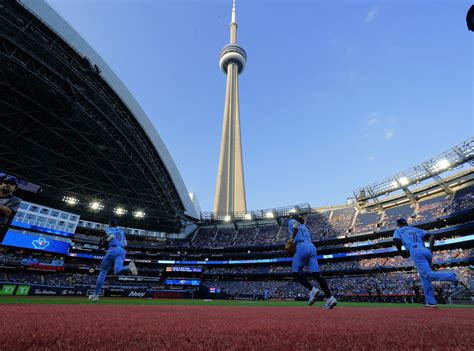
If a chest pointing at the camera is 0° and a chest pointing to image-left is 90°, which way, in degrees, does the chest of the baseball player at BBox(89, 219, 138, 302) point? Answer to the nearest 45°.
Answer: approximately 135°

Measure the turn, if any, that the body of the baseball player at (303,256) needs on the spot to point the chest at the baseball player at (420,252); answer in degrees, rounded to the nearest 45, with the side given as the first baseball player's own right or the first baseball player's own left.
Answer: approximately 90° to the first baseball player's own right

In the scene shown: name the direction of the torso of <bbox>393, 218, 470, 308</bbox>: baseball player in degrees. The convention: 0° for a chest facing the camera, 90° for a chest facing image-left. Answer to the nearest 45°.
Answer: approximately 135°

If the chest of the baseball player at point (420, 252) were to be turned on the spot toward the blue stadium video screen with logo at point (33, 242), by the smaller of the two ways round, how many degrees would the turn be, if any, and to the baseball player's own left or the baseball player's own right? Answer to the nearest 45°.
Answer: approximately 45° to the baseball player's own left

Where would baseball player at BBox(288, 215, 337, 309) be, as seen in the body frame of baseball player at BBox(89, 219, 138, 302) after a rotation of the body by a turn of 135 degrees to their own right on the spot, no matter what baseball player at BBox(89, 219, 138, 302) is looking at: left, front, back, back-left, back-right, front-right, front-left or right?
front-right

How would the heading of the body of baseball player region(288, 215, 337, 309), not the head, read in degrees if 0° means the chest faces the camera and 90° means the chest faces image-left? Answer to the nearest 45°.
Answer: approximately 135°

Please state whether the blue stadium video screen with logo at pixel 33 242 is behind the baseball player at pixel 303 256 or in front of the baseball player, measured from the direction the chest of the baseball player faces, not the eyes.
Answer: in front
